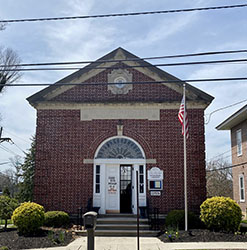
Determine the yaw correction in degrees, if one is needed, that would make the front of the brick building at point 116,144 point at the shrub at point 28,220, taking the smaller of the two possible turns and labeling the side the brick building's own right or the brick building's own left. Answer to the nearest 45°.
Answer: approximately 45° to the brick building's own right

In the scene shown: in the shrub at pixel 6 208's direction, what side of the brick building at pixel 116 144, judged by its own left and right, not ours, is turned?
right

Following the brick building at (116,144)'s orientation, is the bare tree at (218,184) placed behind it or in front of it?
behind

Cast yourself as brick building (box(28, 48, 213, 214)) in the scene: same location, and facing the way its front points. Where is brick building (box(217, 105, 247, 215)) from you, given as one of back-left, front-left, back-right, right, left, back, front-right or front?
back-left

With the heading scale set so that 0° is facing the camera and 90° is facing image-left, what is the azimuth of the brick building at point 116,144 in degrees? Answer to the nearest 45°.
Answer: approximately 0°

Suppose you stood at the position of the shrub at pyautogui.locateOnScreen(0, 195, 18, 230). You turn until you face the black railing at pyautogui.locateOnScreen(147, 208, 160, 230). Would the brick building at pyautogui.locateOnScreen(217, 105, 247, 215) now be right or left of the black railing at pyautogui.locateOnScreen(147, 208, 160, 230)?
left

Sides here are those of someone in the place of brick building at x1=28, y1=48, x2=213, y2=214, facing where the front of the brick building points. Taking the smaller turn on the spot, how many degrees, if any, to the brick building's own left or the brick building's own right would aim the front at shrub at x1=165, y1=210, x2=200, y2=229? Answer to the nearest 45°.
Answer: approximately 45° to the brick building's own left
